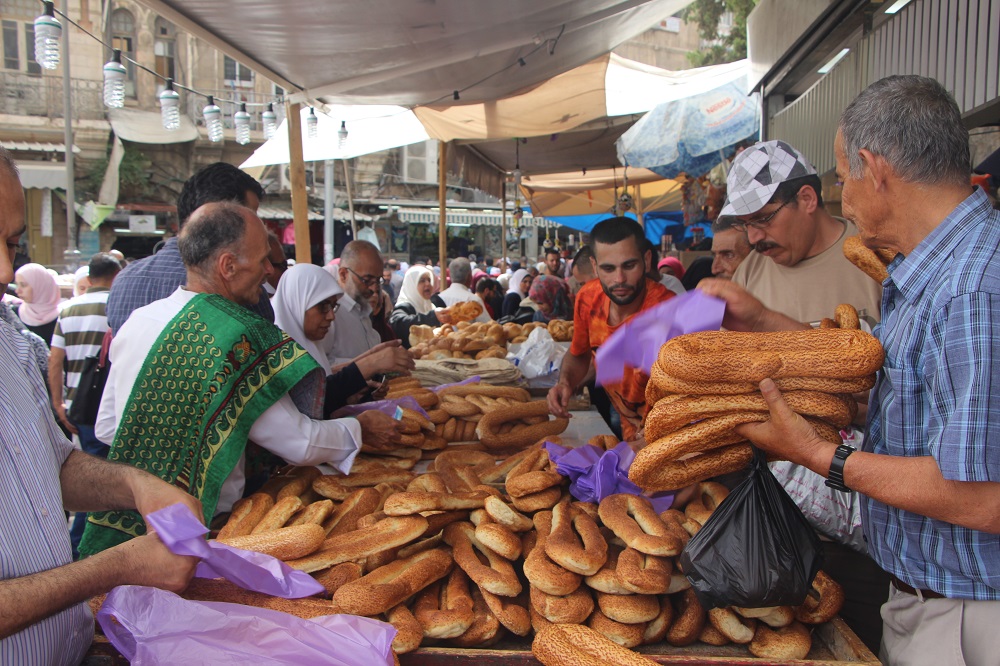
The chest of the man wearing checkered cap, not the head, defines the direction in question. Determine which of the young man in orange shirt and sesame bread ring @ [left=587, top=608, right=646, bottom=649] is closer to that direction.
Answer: the sesame bread ring

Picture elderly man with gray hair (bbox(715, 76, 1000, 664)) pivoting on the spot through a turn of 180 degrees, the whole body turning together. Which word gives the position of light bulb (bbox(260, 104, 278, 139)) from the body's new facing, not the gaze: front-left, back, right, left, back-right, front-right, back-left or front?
back-left

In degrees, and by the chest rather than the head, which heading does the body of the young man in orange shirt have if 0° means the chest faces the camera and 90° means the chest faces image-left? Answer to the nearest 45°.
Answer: approximately 0°

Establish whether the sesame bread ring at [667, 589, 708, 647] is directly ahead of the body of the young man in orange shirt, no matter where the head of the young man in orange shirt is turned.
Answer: yes

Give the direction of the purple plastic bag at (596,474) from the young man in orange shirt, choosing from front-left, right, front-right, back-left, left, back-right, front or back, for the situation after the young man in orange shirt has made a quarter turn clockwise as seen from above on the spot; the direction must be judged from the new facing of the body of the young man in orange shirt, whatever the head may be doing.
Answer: left

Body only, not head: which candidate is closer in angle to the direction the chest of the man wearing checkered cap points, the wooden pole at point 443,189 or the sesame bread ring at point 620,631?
the sesame bread ring

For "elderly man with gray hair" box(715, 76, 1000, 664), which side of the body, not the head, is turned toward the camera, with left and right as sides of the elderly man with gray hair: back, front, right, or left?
left

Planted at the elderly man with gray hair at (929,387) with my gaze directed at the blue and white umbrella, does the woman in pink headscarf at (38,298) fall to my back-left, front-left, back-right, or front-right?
front-left

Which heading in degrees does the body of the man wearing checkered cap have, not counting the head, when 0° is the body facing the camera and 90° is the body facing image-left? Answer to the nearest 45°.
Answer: approximately 45°

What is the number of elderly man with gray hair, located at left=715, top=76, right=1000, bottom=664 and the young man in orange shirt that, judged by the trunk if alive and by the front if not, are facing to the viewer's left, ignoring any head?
1

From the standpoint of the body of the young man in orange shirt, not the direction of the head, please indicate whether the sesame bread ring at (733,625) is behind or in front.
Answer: in front

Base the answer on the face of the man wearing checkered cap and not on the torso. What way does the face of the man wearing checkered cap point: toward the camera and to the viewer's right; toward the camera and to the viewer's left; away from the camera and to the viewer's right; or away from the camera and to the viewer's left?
toward the camera and to the viewer's left

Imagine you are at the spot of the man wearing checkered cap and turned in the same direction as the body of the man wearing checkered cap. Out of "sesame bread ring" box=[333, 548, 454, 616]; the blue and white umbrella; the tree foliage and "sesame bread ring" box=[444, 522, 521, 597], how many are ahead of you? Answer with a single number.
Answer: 2

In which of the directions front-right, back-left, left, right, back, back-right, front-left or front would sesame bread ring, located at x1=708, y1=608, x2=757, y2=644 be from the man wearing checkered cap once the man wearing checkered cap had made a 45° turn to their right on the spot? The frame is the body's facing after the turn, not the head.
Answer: left

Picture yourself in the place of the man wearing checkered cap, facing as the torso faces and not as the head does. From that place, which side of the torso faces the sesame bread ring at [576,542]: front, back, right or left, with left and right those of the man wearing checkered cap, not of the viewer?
front
